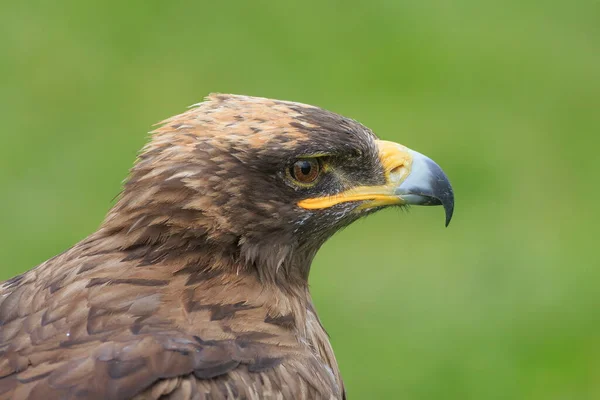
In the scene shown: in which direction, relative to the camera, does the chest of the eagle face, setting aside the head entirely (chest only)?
to the viewer's right
